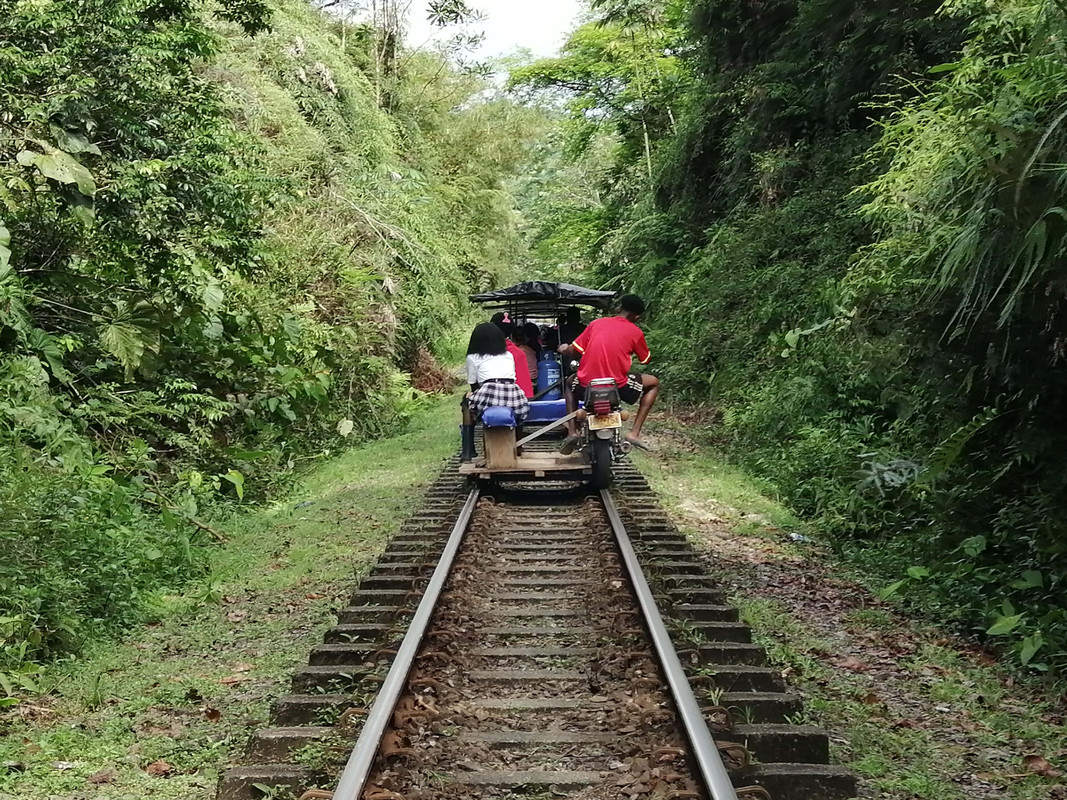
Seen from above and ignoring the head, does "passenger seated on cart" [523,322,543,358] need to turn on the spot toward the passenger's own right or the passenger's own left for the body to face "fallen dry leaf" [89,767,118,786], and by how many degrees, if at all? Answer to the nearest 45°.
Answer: approximately 180°

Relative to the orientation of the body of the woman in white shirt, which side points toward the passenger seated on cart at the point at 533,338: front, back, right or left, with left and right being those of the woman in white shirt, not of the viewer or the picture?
front

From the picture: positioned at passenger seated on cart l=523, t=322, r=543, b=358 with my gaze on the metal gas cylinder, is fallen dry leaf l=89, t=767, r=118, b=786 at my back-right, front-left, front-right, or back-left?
front-right

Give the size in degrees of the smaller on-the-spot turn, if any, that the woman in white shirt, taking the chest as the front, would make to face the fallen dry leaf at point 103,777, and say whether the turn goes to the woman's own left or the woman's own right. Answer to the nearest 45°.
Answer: approximately 180°

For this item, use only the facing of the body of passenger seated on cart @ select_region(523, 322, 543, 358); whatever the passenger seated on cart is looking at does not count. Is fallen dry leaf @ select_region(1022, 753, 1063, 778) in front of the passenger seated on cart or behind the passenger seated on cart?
behind

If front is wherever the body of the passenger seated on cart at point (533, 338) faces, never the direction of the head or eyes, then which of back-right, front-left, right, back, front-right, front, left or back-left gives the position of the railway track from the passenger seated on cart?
back

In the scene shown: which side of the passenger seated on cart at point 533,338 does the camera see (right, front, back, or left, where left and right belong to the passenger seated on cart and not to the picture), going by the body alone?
back

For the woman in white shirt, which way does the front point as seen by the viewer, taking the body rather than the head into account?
away from the camera

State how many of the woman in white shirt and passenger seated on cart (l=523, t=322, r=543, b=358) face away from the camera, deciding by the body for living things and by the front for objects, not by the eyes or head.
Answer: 2

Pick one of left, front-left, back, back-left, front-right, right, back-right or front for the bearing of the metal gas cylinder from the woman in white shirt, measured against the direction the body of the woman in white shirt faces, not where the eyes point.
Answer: front

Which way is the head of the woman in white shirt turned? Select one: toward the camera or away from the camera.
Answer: away from the camera
